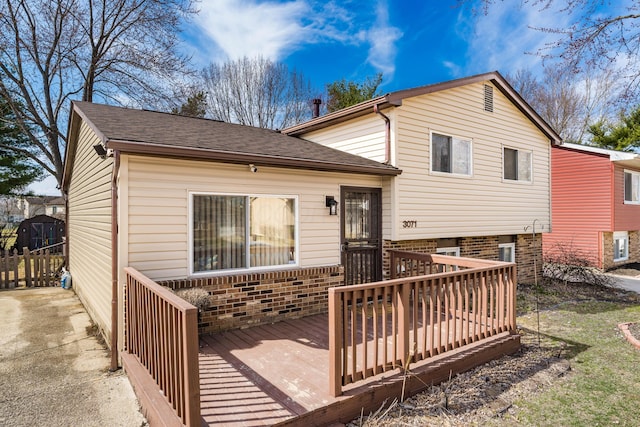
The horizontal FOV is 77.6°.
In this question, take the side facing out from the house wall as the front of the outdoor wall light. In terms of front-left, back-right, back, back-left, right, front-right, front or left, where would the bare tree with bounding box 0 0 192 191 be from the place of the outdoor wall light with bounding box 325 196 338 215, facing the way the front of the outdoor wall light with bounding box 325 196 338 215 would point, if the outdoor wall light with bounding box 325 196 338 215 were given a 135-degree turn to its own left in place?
front-left

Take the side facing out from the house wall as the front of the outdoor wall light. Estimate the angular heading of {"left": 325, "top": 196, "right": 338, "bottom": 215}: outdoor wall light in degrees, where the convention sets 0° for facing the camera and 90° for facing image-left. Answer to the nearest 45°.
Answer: approximately 315°

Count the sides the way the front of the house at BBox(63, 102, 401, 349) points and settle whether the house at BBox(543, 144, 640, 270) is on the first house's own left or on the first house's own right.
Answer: on the first house's own left

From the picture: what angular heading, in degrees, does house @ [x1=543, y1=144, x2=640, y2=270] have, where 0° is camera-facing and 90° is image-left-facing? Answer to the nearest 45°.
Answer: approximately 315°

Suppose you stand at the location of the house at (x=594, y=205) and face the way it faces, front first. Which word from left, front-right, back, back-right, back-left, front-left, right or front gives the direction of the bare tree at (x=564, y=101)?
back-left

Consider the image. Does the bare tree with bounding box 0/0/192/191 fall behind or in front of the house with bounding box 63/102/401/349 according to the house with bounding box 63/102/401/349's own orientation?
behind

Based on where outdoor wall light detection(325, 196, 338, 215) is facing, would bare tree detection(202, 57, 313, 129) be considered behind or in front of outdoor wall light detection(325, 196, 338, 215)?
behind

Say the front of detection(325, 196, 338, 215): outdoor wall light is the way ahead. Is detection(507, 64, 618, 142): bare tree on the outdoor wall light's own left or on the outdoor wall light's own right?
on the outdoor wall light's own left

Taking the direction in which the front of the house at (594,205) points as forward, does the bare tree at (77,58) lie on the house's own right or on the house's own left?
on the house's own right
